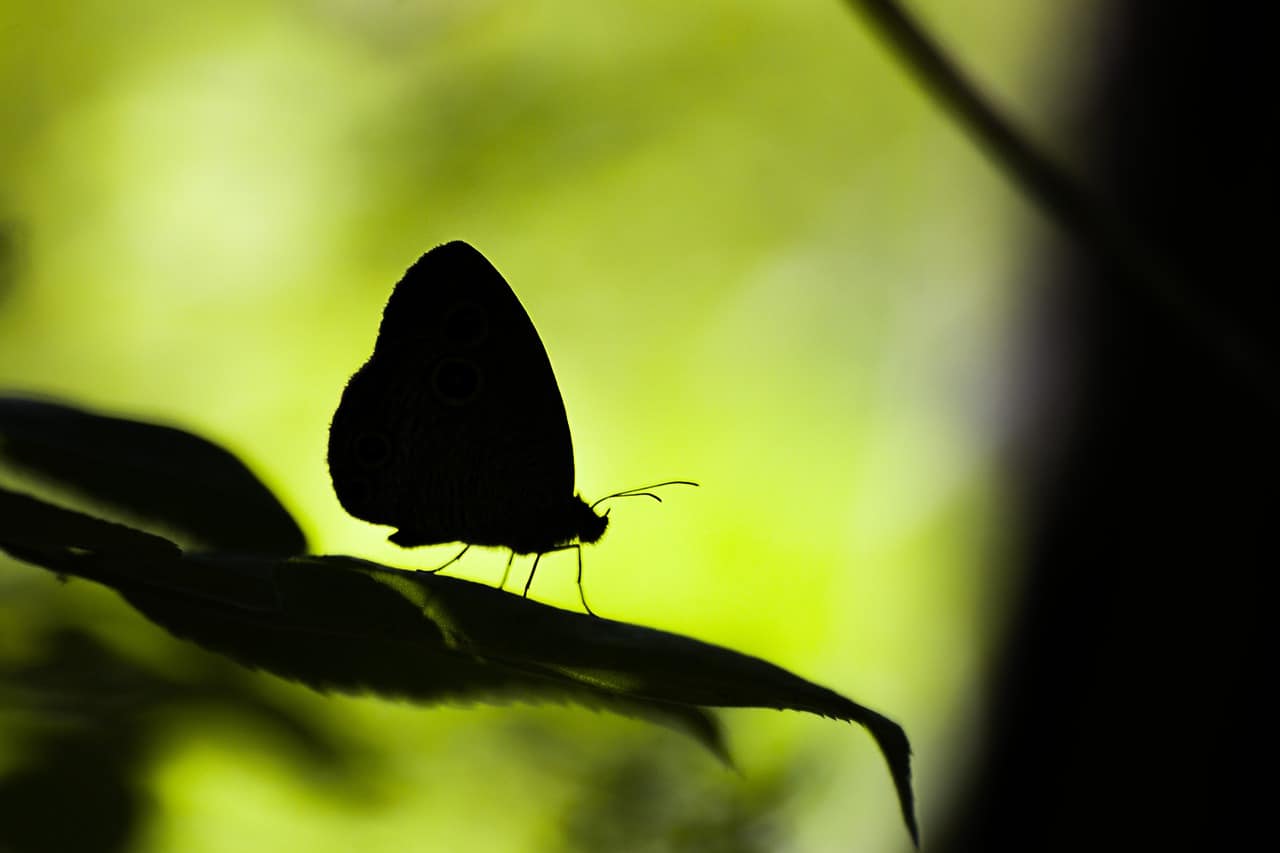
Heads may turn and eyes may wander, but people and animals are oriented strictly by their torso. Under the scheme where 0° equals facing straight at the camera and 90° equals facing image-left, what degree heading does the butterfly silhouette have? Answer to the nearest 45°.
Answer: approximately 270°
